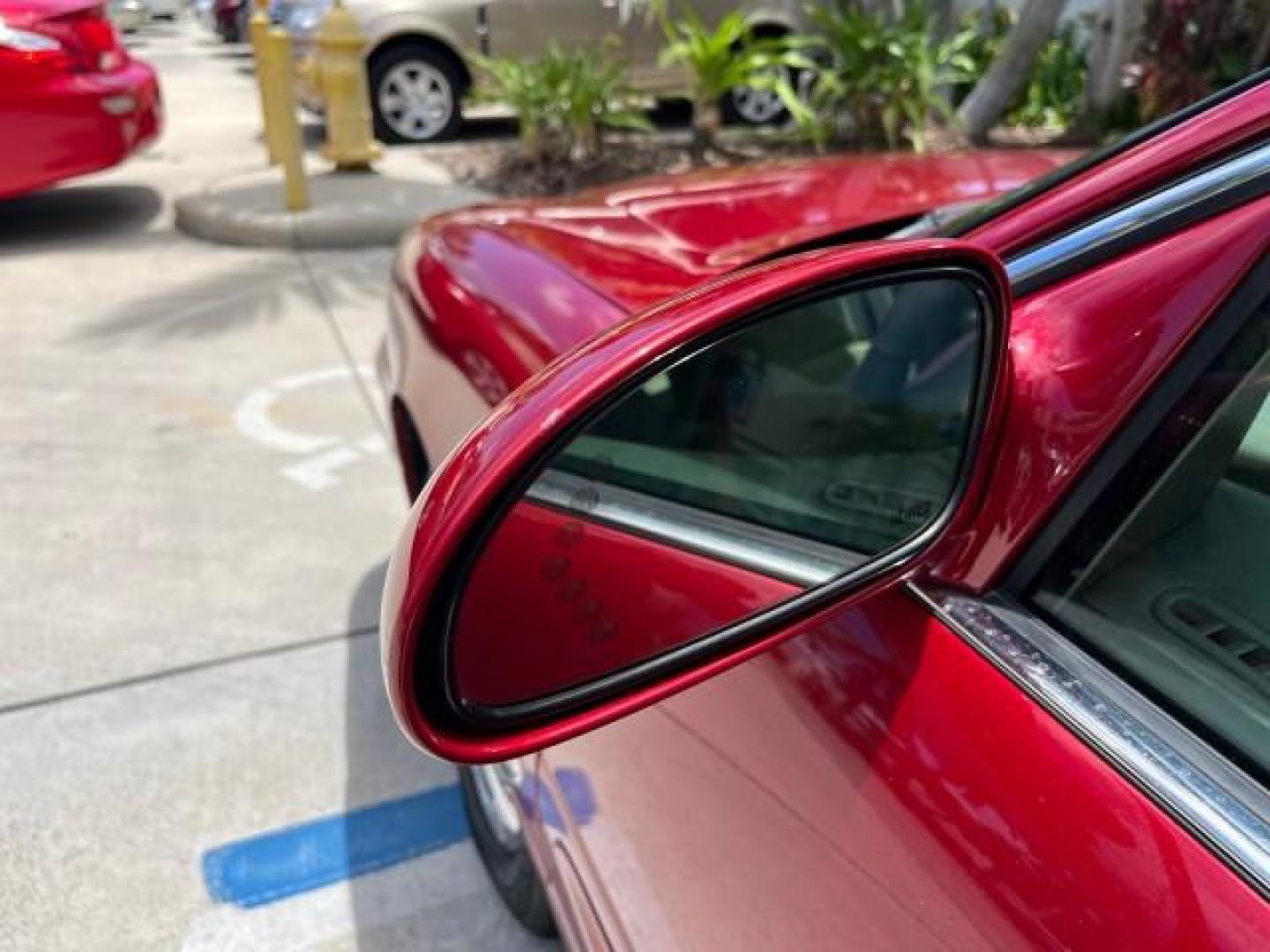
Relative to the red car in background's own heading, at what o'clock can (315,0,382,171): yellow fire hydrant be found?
The yellow fire hydrant is roughly at 4 o'clock from the red car in background.

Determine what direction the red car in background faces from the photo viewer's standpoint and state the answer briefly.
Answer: facing away from the viewer and to the left of the viewer

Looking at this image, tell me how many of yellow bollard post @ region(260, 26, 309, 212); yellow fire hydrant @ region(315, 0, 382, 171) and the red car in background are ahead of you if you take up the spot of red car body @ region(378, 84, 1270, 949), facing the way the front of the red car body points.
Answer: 3

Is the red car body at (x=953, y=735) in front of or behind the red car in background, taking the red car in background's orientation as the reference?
behind

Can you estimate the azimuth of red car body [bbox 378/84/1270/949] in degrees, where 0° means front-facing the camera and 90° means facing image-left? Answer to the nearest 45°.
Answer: approximately 135°

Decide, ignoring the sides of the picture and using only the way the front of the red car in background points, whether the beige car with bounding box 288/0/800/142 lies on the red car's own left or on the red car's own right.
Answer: on the red car's own right

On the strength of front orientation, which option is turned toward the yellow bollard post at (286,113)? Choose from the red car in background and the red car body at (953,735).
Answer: the red car body

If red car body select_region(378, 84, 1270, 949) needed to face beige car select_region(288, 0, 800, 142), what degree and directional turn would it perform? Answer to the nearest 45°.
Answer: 0° — it already faces it

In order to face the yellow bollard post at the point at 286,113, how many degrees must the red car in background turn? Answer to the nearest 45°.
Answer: approximately 135° to its right

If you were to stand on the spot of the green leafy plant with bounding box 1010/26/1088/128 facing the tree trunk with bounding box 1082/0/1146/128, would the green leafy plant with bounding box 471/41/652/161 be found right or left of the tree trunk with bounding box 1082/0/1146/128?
right

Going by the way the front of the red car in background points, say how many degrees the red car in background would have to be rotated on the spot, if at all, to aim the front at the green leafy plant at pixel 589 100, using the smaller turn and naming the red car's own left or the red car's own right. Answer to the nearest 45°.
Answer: approximately 135° to the red car's own right
